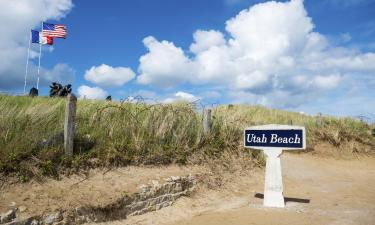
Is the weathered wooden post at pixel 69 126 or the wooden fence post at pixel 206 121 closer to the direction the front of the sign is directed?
the weathered wooden post

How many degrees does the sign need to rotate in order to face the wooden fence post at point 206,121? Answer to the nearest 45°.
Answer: approximately 135° to its right

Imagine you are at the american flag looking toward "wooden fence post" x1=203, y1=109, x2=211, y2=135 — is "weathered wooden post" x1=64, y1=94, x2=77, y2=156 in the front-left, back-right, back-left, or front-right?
front-right

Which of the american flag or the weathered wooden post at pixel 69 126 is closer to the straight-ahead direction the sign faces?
the weathered wooden post

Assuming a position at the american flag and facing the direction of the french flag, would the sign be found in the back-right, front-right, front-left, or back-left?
back-left

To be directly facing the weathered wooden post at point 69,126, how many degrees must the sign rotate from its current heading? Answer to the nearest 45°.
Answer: approximately 90° to its right

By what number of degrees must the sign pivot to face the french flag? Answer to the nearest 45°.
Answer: approximately 135° to its right

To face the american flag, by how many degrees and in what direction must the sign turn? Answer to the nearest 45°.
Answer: approximately 135° to its right

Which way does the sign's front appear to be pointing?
toward the camera
